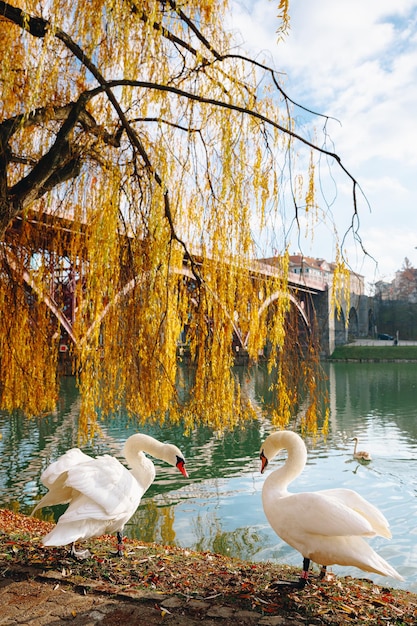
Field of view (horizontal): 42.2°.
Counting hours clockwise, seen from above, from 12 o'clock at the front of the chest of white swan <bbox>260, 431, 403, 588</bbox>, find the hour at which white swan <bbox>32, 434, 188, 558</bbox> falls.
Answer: white swan <bbox>32, 434, 188, 558</bbox> is roughly at 12 o'clock from white swan <bbox>260, 431, 403, 588</bbox>.

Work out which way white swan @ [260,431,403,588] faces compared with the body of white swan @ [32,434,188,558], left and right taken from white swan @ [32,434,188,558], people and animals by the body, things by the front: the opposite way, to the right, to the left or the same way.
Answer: the opposite way

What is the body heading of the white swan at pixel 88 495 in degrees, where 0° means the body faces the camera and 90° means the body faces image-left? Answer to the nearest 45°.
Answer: approximately 270°

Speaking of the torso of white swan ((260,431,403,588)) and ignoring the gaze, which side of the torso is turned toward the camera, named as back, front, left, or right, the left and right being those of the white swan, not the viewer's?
left

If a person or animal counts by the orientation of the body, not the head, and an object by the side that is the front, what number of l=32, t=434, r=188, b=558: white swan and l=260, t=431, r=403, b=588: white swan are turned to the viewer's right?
1

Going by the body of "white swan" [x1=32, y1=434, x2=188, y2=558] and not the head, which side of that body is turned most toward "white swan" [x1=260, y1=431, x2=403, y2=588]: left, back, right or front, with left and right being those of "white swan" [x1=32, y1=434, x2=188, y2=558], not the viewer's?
front
